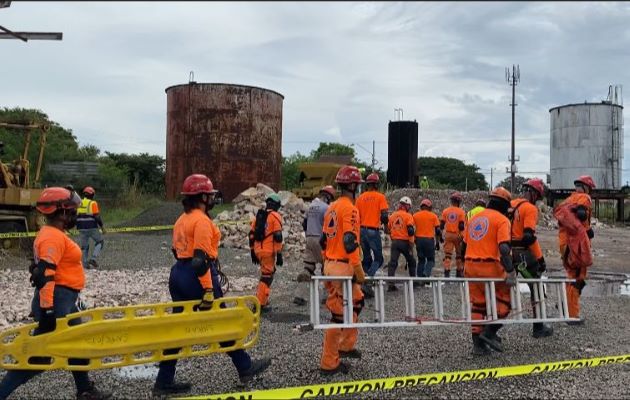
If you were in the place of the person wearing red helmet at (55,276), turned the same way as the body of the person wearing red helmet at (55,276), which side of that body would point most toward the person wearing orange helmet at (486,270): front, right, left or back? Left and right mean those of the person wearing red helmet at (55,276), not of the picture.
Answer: front

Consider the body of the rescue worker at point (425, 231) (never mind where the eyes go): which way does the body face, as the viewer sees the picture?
away from the camera

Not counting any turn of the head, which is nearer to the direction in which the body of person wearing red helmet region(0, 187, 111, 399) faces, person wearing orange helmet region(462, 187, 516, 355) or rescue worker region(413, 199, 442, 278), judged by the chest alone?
the person wearing orange helmet

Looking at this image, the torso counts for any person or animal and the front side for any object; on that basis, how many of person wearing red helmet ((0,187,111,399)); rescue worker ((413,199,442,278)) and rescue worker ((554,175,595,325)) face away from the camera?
1
